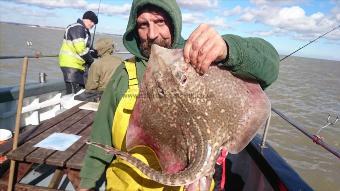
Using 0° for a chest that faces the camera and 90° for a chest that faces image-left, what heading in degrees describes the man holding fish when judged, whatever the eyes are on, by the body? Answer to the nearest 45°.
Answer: approximately 0°

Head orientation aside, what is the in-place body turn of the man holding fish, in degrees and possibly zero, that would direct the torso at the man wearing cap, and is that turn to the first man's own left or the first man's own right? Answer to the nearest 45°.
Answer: approximately 135° to the first man's own right
